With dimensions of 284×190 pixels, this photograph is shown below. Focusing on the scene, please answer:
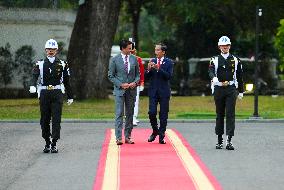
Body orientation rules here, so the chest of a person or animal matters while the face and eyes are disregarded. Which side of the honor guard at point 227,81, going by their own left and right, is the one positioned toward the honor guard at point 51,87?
right

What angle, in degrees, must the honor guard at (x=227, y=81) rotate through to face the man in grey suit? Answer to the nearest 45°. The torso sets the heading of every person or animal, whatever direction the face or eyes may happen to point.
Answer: approximately 90° to their right

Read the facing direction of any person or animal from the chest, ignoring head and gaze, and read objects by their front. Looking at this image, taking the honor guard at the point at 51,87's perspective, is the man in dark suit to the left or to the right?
on their left

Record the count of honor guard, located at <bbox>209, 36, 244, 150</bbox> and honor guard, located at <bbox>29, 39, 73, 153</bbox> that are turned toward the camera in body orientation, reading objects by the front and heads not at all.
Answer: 2

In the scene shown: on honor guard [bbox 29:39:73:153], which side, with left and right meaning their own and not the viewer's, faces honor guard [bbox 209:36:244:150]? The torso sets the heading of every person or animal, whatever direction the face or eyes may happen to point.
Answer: left

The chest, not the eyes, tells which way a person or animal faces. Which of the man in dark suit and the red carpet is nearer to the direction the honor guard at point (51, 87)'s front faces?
the red carpet

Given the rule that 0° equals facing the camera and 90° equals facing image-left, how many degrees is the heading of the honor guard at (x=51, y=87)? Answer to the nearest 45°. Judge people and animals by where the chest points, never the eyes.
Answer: approximately 0°
